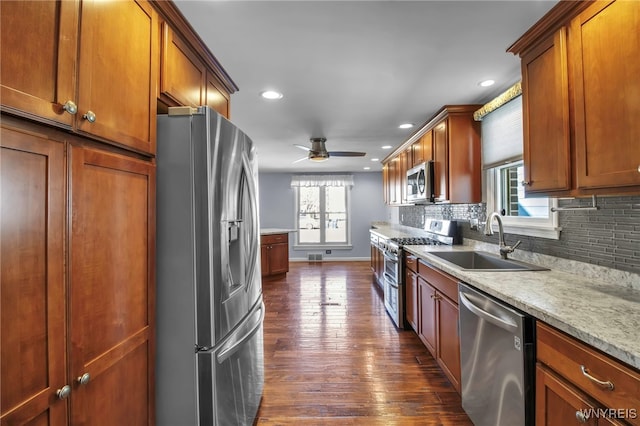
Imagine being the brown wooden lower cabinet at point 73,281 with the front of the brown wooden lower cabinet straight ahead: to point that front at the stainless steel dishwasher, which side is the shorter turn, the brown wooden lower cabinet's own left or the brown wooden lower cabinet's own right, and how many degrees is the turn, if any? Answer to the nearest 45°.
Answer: approximately 45° to the brown wooden lower cabinet's own left

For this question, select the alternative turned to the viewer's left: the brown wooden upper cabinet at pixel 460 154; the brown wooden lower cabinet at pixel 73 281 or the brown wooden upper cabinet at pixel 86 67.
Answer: the brown wooden upper cabinet at pixel 460 154

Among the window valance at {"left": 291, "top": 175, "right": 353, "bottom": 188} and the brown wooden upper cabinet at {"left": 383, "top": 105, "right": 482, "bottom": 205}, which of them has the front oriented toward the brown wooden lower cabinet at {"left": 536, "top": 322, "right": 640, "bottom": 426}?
the window valance

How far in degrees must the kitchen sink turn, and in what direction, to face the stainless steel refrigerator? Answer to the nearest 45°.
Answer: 0° — it already faces it

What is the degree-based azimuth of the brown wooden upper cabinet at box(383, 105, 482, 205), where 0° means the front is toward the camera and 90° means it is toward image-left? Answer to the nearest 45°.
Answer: approximately 90°

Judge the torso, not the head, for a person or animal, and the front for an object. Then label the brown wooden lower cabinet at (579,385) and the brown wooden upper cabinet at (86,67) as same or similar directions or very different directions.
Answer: very different directions

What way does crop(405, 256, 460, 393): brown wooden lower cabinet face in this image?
to the viewer's left

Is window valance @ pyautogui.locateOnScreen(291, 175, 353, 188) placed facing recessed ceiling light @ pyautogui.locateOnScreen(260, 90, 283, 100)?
yes

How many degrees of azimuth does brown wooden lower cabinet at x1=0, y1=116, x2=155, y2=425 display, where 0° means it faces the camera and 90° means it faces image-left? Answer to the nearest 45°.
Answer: approximately 315°

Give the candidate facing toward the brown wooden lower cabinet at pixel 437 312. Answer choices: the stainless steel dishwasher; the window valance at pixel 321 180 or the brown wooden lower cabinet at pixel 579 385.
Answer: the window valance

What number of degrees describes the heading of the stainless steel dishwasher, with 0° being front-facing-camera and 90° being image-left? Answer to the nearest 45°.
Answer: approximately 45°
